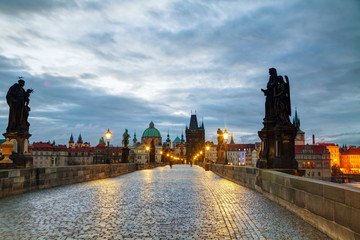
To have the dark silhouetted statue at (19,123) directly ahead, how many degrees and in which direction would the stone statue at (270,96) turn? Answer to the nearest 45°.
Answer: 0° — it already faces it

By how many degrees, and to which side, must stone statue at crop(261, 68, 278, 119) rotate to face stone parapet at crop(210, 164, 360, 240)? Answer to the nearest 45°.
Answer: approximately 90° to its left

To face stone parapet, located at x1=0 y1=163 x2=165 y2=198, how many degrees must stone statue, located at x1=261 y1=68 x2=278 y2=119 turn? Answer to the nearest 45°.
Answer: approximately 45° to its left

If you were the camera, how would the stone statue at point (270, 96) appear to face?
facing to the left of the viewer
